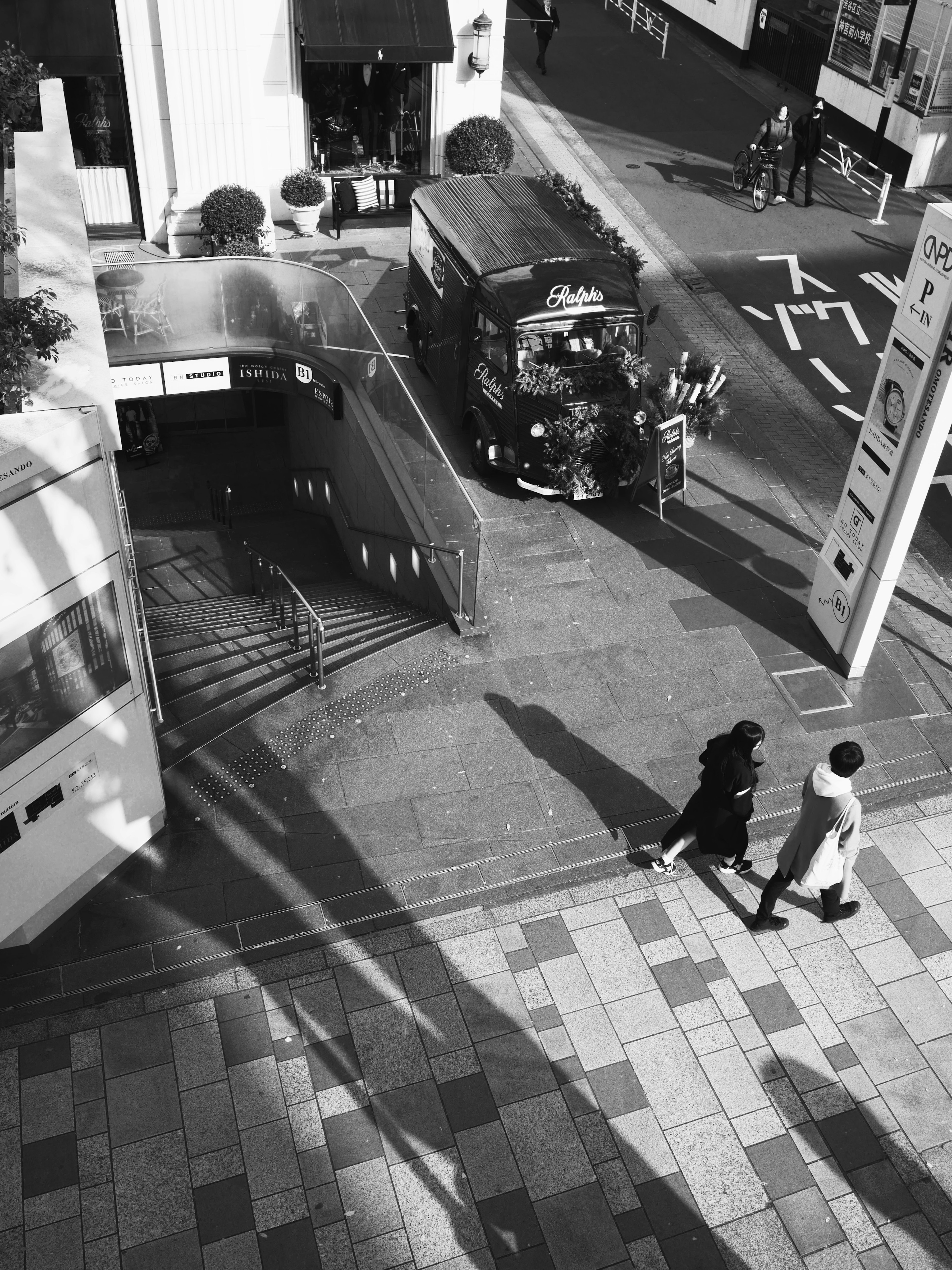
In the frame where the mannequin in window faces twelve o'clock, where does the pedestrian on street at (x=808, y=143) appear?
The pedestrian on street is roughly at 9 o'clock from the mannequin in window.

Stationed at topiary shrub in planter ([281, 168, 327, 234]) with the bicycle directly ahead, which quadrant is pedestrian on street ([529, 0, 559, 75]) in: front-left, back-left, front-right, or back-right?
front-left

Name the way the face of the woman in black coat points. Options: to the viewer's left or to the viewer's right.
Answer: to the viewer's right

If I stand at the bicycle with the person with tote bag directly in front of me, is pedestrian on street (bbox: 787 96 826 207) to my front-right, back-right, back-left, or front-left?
back-left

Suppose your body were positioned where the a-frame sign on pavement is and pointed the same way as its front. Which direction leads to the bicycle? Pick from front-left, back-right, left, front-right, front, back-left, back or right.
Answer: back-left

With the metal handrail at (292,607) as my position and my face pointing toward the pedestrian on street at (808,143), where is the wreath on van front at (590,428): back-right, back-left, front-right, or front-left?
front-right

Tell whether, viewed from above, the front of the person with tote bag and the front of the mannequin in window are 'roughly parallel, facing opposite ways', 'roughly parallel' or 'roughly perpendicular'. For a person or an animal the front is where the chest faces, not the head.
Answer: roughly perpendicular

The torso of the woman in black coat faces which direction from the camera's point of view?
to the viewer's right

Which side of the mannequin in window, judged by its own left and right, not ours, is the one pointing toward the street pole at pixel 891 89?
left

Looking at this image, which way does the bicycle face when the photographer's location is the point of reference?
facing the viewer and to the right of the viewer

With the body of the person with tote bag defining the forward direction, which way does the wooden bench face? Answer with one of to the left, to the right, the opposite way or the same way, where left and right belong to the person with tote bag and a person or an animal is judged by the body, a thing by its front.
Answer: to the right

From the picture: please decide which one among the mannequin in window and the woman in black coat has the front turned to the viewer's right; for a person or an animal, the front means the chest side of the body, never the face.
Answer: the woman in black coat

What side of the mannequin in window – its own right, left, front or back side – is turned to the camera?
front

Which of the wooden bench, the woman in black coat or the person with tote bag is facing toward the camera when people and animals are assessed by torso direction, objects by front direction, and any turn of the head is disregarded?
the wooden bench

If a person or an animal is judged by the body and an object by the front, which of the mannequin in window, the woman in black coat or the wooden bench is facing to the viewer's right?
the woman in black coat

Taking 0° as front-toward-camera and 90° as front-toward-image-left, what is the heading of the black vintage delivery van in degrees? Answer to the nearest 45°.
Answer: approximately 315°

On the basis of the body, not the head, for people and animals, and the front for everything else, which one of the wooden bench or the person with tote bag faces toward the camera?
the wooden bench
